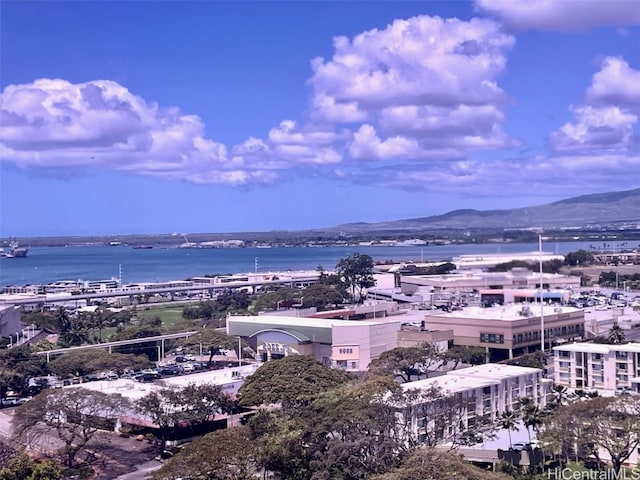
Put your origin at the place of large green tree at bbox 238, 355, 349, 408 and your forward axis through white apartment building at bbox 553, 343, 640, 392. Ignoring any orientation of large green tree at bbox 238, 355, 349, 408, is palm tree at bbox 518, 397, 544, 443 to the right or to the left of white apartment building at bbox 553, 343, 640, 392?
right

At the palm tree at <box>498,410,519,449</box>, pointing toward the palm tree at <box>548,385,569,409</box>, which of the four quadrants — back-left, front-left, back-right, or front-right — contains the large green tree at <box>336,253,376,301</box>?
front-left

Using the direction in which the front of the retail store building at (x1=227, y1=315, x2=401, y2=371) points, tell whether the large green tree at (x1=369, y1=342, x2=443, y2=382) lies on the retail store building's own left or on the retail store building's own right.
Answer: on the retail store building's own left

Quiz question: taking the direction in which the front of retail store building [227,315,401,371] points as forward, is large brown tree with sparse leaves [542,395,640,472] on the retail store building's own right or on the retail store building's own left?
on the retail store building's own left

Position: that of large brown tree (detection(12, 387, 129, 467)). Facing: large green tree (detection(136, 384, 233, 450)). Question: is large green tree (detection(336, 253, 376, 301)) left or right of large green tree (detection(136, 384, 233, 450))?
left

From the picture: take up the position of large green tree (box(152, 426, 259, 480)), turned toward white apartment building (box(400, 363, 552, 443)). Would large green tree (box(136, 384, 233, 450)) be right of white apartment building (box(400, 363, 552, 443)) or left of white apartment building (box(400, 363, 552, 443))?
left

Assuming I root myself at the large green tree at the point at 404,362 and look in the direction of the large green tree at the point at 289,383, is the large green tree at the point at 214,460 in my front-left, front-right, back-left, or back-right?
front-left

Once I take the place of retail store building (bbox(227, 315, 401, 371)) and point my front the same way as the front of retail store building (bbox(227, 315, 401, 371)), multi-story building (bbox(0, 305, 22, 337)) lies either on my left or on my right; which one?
on my right

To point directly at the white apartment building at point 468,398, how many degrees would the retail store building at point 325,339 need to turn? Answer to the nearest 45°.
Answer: approximately 45° to its left

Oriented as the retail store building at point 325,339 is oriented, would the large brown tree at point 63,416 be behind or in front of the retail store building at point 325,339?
in front

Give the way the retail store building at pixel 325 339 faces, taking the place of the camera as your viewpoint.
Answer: facing the viewer and to the left of the viewer
